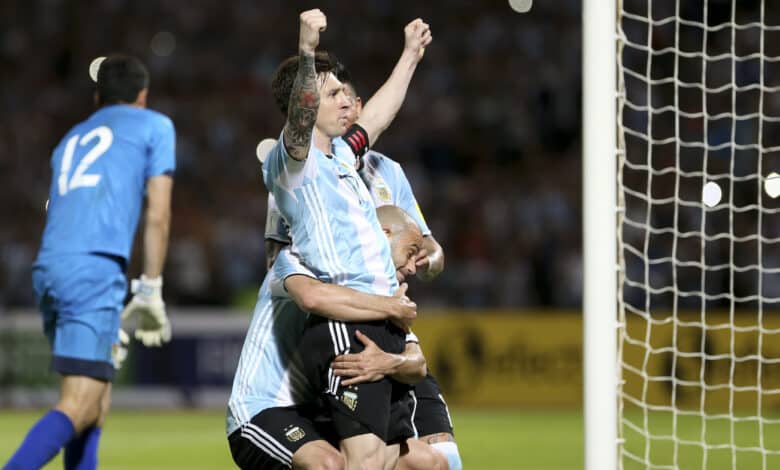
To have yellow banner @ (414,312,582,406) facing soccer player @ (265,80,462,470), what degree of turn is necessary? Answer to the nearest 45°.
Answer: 0° — it already faces them

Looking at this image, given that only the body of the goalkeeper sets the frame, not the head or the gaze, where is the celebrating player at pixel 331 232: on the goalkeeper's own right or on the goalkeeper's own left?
on the goalkeeper's own right

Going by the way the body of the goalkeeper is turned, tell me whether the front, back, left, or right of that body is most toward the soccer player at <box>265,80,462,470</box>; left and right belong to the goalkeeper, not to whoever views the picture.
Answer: right

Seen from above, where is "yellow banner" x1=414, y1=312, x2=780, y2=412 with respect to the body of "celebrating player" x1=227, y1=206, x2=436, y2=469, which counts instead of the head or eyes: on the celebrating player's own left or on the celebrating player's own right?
on the celebrating player's own left

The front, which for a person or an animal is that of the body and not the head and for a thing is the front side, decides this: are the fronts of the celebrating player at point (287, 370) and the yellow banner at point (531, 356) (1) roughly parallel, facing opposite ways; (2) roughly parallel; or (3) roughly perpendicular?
roughly perpendicular

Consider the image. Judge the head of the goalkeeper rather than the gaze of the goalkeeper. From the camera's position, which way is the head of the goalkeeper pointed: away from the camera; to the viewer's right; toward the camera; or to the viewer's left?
away from the camera

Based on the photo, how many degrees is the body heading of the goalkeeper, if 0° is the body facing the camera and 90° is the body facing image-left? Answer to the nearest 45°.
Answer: approximately 225°

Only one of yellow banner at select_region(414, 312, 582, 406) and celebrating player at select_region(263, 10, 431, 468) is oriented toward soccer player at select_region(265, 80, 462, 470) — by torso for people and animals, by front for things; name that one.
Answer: the yellow banner

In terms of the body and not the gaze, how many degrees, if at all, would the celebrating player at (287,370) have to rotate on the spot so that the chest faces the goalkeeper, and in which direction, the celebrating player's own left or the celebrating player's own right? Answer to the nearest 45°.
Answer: approximately 135° to the celebrating player's own left

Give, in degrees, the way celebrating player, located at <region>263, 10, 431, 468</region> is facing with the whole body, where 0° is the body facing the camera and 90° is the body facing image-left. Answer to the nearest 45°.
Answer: approximately 315°

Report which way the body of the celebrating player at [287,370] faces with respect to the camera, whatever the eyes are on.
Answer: to the viewer's right
